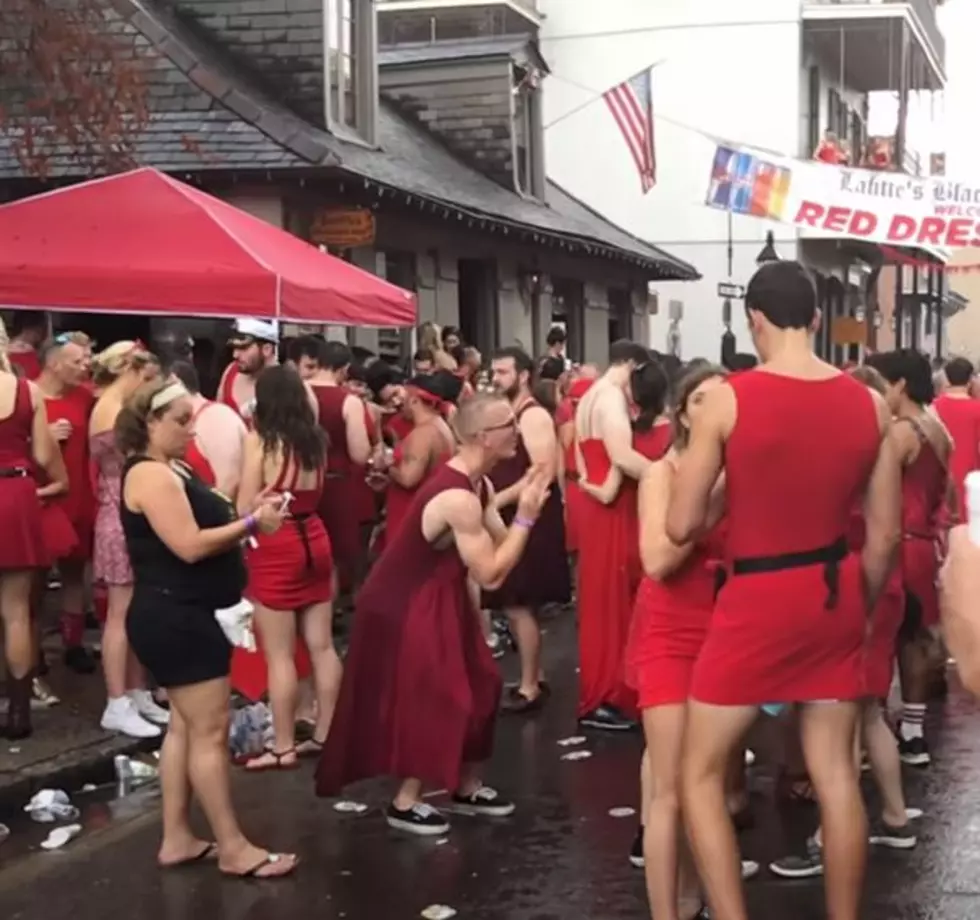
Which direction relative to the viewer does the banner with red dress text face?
toward the camera

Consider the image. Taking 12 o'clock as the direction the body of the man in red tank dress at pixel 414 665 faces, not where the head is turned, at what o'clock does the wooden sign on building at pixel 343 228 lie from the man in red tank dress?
The wooden sign on building is roughly at 9 o'clock from the man in red tank dress.

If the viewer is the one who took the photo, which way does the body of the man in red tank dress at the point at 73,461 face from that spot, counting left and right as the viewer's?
facing the viewer and to the right of the viewer

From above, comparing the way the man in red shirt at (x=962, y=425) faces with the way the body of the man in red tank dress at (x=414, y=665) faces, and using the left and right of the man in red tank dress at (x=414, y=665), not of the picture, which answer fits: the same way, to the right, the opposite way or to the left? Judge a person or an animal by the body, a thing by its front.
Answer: to the left

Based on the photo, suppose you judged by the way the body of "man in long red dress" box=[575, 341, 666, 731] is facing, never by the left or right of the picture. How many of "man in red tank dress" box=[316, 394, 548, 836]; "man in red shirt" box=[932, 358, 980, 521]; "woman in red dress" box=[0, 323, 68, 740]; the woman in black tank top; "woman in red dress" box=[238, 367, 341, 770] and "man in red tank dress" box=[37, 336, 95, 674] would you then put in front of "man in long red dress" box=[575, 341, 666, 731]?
1

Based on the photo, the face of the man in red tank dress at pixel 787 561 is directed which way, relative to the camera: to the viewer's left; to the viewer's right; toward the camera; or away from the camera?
away from the camera

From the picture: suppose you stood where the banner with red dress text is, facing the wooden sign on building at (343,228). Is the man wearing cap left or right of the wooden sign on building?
left

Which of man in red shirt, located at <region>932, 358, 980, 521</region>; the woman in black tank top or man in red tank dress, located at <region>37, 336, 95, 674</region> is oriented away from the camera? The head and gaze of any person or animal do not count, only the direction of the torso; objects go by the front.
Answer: man in red shirt, located at <region>932, 358, 980, 521</region>

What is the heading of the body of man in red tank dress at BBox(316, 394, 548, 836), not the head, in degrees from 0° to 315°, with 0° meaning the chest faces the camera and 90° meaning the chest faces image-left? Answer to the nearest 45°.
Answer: approximately 270°

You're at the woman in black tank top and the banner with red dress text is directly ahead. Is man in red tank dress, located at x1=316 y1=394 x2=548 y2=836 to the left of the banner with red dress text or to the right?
right

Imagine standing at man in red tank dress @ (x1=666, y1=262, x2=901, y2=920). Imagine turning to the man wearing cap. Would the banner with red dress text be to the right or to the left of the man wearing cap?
right

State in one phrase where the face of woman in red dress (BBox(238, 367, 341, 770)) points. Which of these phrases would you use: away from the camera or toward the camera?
away from the camera

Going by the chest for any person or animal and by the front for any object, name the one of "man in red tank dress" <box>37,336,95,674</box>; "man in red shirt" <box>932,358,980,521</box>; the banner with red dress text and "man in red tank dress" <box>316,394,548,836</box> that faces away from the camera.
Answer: "man in red shirt" <box>932,358,980,521</box>

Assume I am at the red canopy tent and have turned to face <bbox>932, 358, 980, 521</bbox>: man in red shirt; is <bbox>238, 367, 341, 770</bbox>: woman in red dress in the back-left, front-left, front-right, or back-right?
front-right

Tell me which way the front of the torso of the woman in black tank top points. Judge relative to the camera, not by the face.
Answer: to the viewer's right
